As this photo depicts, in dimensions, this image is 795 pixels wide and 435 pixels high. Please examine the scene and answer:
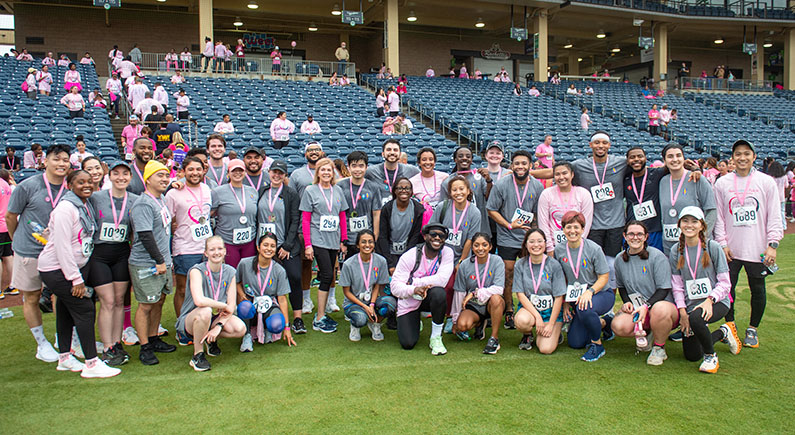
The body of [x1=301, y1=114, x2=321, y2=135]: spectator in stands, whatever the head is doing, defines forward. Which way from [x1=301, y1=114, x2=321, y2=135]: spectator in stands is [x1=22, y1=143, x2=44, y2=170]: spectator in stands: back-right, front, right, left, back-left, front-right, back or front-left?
front-right

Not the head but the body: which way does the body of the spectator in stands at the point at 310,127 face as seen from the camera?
toward the camera

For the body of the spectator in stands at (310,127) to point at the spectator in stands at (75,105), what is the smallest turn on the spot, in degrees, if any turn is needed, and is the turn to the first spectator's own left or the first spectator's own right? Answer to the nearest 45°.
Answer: approximately 90° to the first spectator's own right

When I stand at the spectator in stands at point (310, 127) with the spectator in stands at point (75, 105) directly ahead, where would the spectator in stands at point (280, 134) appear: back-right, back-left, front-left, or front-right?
front-left

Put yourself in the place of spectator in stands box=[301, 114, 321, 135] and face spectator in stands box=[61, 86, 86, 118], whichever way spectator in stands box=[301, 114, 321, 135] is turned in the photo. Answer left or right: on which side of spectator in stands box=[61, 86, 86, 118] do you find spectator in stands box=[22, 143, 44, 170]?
left

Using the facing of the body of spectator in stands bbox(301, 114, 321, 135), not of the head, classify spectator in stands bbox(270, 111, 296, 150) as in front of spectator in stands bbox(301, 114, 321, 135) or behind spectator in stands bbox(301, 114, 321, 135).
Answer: in front
